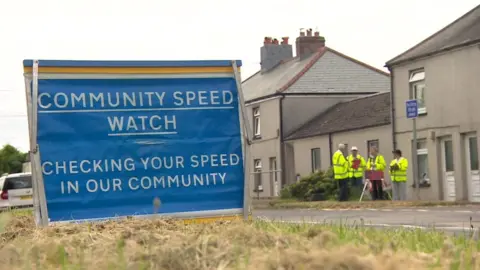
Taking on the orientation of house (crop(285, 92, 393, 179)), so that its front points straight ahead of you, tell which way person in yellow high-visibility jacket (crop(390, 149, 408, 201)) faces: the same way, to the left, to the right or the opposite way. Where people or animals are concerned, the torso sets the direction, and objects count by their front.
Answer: the same way

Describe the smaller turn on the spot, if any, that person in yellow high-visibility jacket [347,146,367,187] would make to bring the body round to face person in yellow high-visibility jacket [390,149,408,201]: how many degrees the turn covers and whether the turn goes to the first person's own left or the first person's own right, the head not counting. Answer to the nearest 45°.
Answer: approximately 45° to the first person's own left

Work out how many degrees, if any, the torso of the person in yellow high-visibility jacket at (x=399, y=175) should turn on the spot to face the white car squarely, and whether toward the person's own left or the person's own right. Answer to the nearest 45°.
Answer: approximately 45° to the person's own right

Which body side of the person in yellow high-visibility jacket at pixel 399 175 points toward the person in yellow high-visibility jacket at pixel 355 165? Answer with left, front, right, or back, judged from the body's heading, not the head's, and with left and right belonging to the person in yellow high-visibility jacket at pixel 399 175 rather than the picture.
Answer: right

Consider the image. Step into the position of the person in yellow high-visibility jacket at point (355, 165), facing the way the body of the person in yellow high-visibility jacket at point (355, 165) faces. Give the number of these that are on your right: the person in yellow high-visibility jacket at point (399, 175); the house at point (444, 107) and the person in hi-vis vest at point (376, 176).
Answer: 0

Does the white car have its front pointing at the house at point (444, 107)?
no

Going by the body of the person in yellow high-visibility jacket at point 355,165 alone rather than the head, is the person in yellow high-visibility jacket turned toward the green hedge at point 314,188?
no

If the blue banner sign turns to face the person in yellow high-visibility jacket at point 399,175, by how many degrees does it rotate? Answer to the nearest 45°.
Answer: approximately 180°

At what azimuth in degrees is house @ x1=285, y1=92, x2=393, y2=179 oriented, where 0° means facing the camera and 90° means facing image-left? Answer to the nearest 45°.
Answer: approximately 45°

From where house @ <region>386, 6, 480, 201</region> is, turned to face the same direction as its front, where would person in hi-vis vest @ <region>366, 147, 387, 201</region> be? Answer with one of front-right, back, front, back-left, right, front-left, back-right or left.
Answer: front

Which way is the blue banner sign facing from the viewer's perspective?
toward the camera

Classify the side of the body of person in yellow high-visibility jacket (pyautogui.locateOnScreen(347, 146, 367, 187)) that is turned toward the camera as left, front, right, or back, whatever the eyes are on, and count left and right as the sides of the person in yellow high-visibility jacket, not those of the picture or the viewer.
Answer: front

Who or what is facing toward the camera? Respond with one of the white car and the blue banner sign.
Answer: the blue banner sign

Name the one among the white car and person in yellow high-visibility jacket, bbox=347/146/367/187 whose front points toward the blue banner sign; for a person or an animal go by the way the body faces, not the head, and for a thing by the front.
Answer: the person in yellow high-visibility jacket

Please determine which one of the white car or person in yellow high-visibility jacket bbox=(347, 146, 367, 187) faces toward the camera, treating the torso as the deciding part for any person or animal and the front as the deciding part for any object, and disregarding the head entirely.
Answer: the person in yellow high-visibility jacket

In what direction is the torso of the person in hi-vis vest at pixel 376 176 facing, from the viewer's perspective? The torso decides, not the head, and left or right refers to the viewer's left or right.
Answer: facing the viewer and to the left of the viewer
